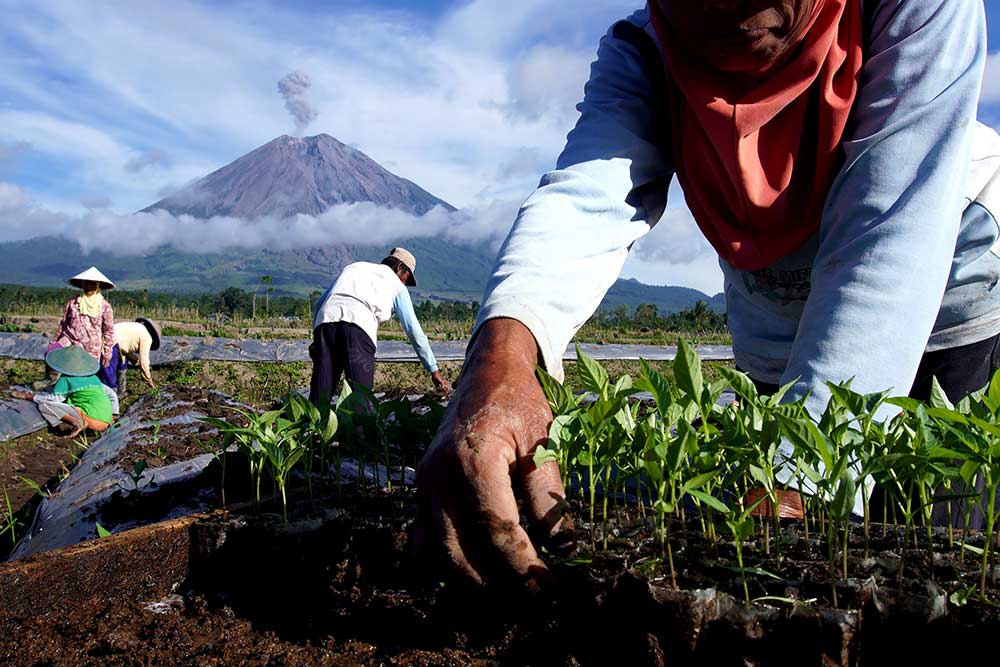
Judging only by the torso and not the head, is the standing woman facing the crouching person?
yes

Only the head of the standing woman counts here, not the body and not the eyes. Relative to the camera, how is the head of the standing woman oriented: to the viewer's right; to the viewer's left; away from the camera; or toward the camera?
toward the camera

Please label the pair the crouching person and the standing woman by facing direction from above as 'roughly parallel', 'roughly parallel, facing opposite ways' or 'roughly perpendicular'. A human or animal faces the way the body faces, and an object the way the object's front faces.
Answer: roughly perpendicular

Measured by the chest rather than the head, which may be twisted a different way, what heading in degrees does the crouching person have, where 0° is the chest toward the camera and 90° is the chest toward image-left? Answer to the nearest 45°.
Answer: approximately 90°

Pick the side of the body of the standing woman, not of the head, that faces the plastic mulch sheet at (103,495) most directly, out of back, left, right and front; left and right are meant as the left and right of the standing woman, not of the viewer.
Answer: front

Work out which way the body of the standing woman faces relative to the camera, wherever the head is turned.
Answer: toward the camera

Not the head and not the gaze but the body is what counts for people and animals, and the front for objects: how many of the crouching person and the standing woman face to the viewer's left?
1

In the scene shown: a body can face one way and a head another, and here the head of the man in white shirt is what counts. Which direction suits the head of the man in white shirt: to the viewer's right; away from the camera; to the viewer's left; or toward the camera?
to the viewer's right

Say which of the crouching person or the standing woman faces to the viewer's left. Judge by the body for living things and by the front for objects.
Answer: the crouching person

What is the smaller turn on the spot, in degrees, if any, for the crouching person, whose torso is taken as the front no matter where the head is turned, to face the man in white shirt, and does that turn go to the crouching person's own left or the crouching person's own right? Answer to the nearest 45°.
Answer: approximately 135° to the crouching person's own left

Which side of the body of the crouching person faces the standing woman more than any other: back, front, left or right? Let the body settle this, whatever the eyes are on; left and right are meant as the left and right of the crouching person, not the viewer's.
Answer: right

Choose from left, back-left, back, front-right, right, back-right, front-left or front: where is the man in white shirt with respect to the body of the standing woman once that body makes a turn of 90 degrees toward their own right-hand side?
back-left
